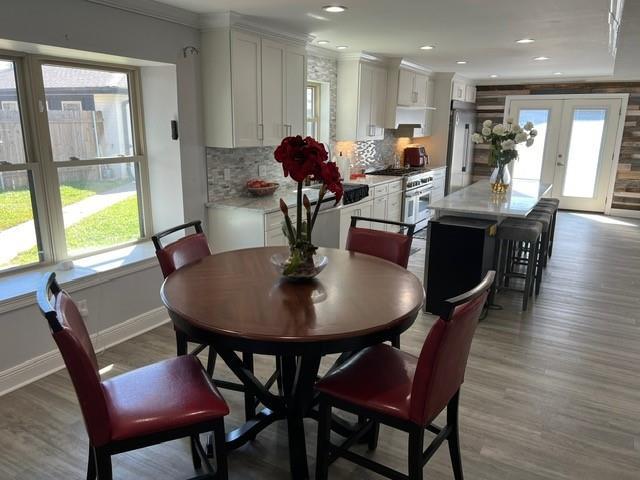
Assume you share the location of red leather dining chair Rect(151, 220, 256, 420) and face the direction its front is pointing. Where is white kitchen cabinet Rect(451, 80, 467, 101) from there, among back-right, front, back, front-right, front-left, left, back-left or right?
left

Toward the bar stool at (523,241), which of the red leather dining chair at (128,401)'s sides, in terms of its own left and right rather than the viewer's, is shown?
front

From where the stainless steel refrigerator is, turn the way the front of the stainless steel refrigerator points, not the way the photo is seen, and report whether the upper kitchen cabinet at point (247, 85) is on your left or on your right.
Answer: on your right

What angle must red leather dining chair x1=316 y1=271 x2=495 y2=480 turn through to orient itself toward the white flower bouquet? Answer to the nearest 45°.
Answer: approximately 45° to its right

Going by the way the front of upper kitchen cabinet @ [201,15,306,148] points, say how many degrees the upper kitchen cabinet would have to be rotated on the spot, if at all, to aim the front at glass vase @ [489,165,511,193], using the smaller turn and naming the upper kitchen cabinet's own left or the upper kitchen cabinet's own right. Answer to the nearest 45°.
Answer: approximately 45° to the upper kitchen cabinet's own left

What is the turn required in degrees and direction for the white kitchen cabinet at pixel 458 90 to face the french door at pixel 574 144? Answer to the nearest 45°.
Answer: approximately 45° to its left

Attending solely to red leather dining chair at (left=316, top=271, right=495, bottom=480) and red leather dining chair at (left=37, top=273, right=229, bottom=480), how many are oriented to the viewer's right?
1

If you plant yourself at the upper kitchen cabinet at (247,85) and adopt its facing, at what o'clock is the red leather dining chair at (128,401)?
The red leather dining chair is roughly at 2 o'clock from the upper kitchen cabinet.

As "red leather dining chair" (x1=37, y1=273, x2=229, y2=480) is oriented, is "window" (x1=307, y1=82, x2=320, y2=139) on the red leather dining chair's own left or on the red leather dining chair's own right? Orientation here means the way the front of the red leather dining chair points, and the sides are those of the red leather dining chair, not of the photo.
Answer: on the red leather dining chair's own left

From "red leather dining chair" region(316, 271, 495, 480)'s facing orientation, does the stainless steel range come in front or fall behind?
in front

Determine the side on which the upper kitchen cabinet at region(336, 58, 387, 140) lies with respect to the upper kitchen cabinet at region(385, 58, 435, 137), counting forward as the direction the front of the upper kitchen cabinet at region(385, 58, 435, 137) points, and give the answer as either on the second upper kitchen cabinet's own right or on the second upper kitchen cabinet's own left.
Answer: on the second upper kitchen cabinet's own right

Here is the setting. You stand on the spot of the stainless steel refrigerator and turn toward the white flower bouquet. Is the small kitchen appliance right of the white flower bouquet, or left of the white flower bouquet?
right

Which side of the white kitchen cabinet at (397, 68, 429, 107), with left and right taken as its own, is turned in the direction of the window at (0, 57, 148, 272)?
right

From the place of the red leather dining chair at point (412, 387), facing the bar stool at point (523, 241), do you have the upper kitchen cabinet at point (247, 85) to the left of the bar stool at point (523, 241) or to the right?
left
